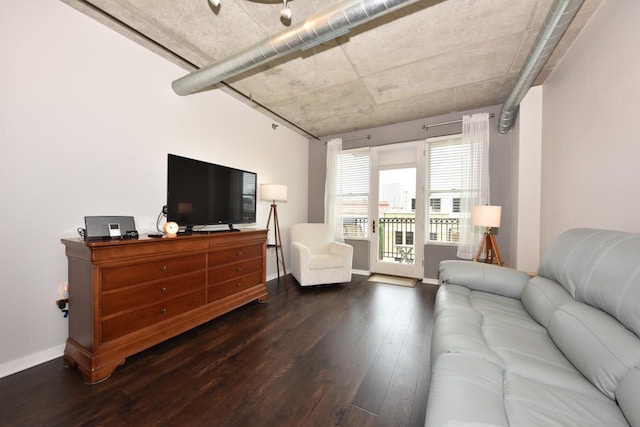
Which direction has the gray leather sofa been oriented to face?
to the viewer's left

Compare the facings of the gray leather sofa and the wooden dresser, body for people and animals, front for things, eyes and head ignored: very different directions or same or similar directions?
very different directions

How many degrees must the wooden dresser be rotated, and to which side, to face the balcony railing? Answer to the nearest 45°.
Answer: approximately 45° to its left

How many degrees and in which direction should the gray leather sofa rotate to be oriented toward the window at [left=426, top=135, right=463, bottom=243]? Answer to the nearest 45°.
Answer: approximately 45° to its right

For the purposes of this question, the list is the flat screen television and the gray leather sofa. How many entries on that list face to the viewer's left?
1

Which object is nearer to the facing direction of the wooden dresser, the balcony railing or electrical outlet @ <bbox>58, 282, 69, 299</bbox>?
the balcony railing

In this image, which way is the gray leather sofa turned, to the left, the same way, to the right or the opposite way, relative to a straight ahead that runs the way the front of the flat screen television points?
the opposite way

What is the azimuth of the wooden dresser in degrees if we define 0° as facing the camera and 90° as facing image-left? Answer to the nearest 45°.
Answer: approximately 315°
